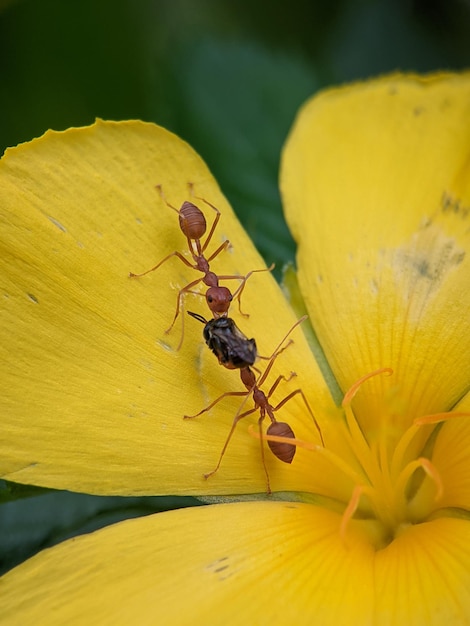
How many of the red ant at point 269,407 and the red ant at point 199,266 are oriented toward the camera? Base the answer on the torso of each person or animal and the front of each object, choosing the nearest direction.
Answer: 1

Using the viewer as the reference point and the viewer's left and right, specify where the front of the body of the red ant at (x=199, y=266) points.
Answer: facing the viewer

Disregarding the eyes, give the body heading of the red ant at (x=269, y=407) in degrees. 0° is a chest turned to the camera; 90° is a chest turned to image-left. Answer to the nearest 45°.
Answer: approximately 135°

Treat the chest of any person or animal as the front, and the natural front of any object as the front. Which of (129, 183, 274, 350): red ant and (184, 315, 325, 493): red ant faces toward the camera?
(129, 183, 274, 350): red ant
